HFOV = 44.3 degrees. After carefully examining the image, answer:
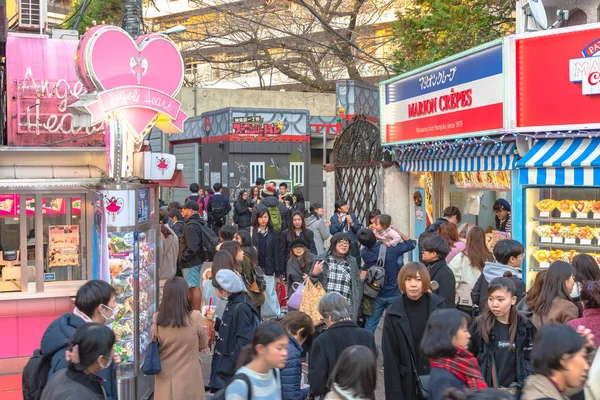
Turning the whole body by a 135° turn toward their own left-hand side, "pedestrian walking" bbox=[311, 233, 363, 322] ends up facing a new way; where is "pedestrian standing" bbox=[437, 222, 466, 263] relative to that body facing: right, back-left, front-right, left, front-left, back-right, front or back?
front

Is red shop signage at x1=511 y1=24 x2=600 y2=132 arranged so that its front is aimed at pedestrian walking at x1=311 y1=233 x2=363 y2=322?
yes

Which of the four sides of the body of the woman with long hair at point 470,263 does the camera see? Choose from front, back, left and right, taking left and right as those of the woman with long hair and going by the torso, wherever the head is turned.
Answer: back

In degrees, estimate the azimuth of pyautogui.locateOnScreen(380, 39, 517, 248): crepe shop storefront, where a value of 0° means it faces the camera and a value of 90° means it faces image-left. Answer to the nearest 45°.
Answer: approximately 45°

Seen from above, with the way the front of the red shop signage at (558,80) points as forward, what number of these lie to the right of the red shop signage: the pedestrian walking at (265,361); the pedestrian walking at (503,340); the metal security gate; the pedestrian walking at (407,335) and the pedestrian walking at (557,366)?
1

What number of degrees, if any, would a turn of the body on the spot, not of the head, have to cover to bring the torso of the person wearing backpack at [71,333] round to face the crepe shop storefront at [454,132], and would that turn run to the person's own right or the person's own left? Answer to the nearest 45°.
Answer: approximately 45° to the person's own left

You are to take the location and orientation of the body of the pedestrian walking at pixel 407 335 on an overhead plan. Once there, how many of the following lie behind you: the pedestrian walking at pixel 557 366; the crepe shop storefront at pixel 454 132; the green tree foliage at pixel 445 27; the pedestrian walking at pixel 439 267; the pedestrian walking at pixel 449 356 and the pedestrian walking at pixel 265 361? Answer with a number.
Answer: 3

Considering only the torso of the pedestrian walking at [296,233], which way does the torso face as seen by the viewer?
toward the camera
